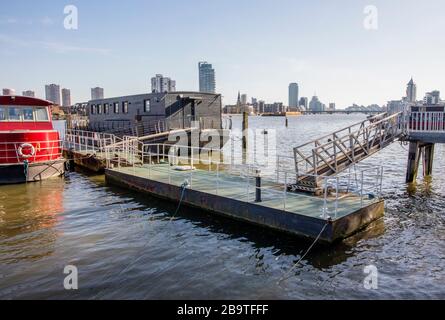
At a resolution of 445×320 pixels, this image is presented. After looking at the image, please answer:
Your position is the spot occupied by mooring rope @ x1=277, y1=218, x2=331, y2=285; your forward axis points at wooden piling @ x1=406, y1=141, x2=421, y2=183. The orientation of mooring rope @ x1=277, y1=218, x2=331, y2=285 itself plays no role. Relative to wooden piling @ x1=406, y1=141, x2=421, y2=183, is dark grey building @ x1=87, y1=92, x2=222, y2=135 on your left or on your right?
left

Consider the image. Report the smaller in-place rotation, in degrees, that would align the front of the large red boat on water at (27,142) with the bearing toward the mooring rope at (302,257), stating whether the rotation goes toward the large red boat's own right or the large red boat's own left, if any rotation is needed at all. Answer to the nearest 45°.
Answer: approximately 45° to the large red boat's own right

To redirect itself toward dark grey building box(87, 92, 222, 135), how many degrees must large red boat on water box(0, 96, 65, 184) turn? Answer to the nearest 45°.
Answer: approximately 90° to its left

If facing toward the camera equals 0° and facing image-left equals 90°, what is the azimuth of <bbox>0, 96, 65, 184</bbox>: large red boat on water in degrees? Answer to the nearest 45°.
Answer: approximately 315°

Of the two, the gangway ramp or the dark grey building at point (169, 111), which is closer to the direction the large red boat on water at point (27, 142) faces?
the gangway ramp

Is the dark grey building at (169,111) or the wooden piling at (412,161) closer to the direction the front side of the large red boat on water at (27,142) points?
the wooden piling
